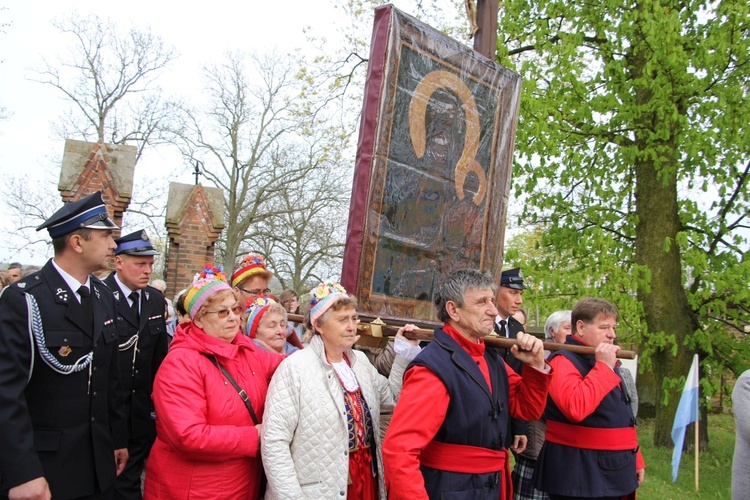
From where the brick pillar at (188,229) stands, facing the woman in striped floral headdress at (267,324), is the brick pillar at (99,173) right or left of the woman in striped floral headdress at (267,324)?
right

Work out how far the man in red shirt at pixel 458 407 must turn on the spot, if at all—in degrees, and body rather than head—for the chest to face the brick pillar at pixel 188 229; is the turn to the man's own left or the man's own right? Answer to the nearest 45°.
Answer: approximately 180°

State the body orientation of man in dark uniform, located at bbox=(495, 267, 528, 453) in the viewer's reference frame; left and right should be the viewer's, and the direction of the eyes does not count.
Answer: facing the viewer and to the right of the viewer

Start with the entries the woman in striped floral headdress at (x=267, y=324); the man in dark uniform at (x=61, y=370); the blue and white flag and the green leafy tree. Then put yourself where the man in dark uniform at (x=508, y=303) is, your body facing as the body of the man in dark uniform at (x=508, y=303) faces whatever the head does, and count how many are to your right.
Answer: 2

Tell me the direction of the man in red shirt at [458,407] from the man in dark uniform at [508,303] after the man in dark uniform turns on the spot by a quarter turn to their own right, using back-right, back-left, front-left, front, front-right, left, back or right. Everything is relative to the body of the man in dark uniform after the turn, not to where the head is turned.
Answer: front-left

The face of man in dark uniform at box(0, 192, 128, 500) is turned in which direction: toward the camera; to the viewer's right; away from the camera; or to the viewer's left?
to the viewer's right

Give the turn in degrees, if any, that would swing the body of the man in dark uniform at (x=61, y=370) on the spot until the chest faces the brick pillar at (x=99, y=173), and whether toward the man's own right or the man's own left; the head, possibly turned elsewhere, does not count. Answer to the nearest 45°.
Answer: approximately 135° to the man's own left

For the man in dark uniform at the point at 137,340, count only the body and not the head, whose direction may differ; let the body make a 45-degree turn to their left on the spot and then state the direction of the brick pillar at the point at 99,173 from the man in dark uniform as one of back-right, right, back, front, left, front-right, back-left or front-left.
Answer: left
